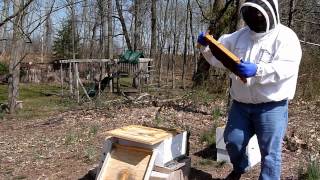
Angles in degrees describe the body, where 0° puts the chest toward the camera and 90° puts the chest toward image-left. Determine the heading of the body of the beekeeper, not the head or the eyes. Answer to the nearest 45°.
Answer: approximately 45°

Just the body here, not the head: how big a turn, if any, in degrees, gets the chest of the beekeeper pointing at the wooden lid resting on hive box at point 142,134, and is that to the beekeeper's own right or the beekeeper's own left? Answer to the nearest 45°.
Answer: approximately 45° to the beekeeper's own right

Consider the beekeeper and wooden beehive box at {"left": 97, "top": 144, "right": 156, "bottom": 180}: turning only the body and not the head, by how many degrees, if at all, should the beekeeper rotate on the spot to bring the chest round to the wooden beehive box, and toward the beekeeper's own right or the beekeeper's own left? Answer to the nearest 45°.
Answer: approximately 45° to the beekeeper's own right

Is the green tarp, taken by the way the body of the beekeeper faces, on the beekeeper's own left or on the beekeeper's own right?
on the beekeeper's own right

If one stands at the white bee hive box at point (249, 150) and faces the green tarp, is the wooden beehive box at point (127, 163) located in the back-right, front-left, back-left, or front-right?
back-left

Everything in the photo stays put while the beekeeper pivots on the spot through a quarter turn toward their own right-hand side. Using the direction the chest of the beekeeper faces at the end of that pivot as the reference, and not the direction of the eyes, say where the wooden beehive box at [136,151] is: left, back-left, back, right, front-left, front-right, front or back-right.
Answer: front-left
